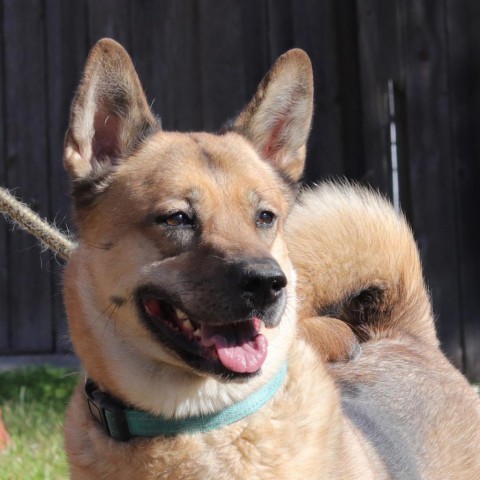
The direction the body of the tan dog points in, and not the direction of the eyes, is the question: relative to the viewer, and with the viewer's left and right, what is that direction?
facing the viewer and to the left of the viewer

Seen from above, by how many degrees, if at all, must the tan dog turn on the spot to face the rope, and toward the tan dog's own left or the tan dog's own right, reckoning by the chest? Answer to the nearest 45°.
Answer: approximately 90° to the tan dog's own right
